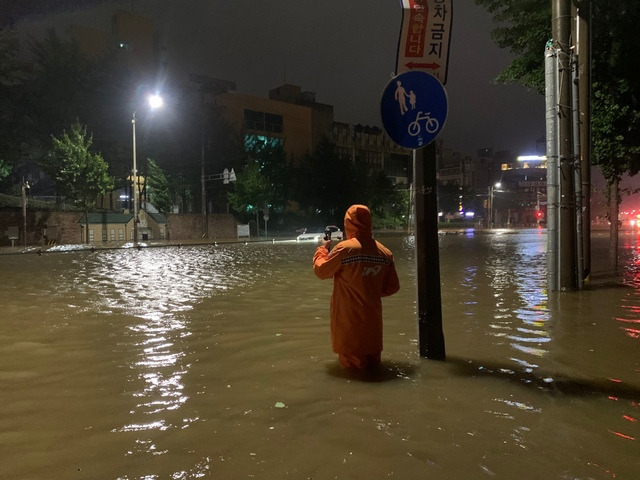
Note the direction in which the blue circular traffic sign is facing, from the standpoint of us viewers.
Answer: facing the viewer

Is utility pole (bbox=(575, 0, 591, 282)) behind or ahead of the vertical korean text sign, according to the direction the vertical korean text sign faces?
behind

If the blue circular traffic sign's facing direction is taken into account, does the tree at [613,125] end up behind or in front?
behind

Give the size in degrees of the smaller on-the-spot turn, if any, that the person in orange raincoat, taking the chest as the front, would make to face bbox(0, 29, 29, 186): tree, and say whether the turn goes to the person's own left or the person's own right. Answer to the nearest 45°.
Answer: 0° — they already face it

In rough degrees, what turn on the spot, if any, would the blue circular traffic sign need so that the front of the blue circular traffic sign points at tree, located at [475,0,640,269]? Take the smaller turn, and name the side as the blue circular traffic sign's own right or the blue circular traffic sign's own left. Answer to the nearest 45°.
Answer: approximately 135° to the blue circular traffic sign's own left

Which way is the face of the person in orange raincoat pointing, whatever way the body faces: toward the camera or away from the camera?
away from the camera

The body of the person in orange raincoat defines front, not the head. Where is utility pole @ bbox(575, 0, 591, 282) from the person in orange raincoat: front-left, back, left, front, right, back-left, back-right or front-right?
right

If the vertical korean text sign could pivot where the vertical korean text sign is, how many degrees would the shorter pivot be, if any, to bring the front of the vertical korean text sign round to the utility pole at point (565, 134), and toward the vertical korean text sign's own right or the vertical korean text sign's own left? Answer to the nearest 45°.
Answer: approximately 135° to the vertical korean text sign's own left

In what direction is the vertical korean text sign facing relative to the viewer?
toward the camera

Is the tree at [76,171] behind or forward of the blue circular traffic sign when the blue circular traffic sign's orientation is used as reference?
behind

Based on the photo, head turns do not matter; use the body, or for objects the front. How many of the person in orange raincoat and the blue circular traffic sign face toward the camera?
1

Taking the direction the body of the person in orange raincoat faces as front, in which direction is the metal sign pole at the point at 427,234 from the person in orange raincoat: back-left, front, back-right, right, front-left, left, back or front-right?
right

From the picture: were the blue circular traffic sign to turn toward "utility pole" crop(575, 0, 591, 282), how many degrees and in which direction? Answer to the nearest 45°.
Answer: approximately 135° to its left
